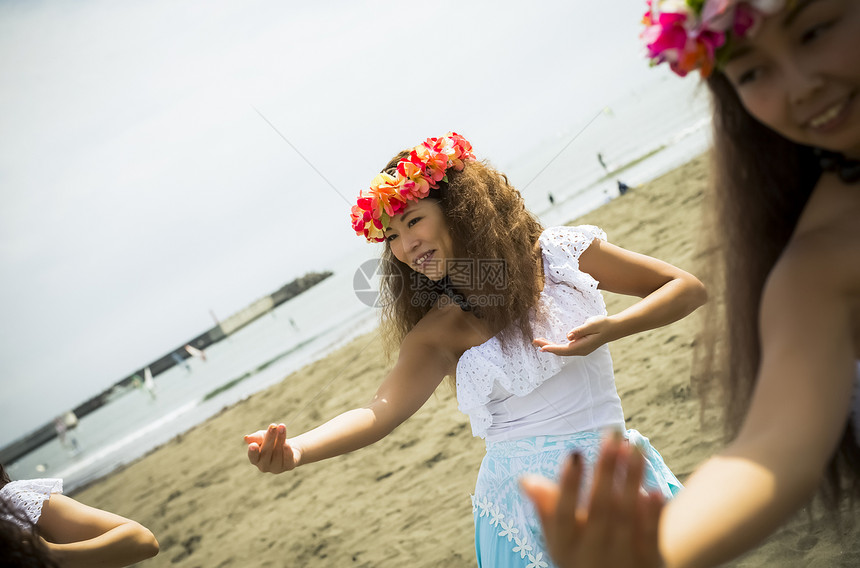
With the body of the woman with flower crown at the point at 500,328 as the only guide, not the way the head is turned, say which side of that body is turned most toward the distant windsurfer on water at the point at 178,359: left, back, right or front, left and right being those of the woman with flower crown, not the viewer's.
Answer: back

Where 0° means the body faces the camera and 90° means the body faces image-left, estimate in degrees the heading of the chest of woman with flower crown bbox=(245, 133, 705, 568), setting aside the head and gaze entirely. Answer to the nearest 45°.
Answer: approximately 0°

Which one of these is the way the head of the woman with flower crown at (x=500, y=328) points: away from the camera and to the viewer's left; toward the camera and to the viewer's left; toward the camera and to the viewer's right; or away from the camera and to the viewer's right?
toward the camera and to the viewer's left
